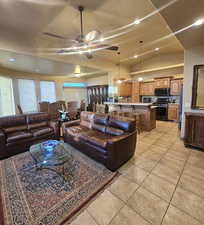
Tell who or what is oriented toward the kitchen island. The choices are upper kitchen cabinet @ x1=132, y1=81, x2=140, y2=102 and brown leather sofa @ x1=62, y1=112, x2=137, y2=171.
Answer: the upper kitchen cabinet

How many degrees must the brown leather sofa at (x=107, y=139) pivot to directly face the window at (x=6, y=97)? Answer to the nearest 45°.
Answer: approximately 90° to its right

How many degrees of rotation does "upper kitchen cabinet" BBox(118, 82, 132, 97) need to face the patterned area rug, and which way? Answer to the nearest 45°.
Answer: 0° — it already faces it

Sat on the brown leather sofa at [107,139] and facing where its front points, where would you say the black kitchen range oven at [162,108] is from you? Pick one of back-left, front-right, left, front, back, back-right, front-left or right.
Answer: back

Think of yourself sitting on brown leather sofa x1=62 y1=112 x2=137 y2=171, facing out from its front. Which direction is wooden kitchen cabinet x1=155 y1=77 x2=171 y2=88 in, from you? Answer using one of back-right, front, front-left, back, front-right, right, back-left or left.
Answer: back

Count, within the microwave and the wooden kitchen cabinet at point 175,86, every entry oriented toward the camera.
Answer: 2

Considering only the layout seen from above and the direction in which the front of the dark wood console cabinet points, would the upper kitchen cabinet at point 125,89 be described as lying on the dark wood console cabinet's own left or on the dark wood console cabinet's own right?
on the dark wood console cabinet's own right

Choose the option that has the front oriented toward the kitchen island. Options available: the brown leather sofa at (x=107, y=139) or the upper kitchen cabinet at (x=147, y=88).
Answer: the upper kitchen cabinet

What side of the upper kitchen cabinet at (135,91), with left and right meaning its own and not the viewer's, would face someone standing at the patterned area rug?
front

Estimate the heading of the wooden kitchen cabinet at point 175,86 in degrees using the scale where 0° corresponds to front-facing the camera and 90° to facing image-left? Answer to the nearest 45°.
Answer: approximately 0°

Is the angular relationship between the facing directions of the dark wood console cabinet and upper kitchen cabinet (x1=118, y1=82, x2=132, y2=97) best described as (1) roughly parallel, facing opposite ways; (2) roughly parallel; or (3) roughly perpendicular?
roughly perpendicular

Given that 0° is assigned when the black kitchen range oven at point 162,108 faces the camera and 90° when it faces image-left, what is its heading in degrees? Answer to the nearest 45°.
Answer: approximately 0°
